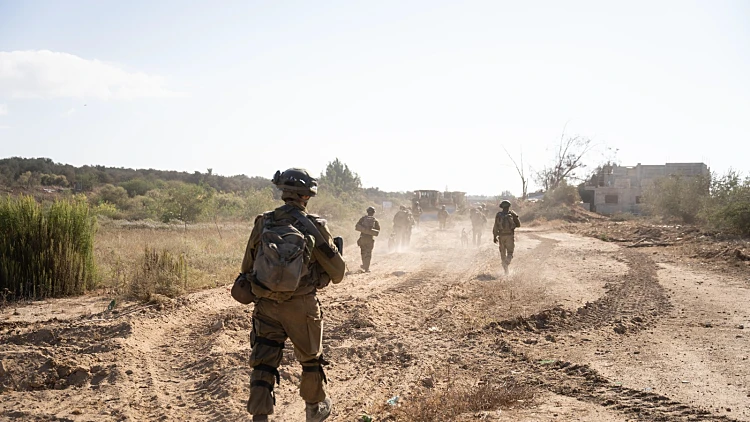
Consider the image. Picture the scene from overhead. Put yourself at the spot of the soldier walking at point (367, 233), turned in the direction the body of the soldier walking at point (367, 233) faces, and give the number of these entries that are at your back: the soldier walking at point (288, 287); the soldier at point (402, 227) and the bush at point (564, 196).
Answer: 1

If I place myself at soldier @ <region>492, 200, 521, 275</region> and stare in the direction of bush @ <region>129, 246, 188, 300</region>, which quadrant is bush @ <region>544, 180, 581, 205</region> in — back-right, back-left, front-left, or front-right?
back-right

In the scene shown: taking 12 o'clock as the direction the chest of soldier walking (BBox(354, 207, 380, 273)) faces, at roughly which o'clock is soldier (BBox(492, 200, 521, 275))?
The soldier is roughly at 3 o'clock from the soldier walking.

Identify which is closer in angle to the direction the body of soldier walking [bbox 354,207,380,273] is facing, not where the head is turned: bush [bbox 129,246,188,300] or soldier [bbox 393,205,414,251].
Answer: the soldier

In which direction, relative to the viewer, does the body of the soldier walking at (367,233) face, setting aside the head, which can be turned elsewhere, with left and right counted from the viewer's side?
facing away from the viewer

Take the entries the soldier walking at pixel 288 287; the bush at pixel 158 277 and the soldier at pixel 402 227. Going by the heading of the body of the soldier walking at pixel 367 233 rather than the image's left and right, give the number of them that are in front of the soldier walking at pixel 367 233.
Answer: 1

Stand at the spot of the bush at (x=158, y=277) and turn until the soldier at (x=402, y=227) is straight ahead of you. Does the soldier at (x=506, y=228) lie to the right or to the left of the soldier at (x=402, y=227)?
right
